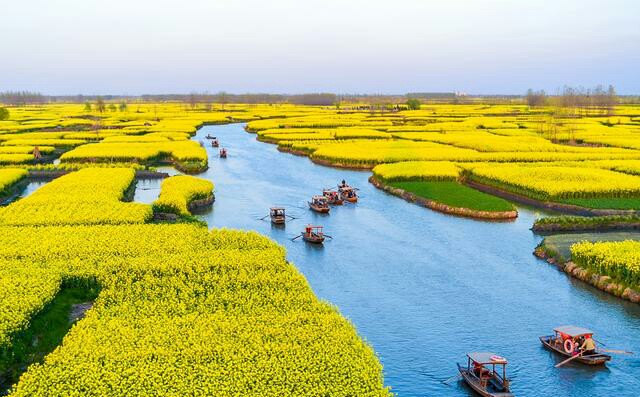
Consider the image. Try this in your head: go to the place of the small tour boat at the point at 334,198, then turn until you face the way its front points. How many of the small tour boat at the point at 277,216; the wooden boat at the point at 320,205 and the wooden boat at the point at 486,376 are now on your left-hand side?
0

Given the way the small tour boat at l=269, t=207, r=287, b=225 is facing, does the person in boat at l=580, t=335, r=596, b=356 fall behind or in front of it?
in front

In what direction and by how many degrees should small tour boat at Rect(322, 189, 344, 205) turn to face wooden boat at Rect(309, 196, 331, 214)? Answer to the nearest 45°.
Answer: approximately 45° to its right

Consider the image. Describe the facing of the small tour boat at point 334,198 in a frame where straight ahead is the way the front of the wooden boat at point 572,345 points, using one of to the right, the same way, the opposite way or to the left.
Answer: the opposite way

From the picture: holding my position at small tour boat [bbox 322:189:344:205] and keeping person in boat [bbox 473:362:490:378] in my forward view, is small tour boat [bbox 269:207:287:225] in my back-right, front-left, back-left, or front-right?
front-right

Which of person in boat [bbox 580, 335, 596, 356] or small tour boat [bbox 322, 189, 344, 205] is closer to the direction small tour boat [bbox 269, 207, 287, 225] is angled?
the person in boat

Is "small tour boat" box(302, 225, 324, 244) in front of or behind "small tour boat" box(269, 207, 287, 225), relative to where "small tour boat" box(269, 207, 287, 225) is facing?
in front

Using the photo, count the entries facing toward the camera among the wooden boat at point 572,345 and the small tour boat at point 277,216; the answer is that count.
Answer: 1

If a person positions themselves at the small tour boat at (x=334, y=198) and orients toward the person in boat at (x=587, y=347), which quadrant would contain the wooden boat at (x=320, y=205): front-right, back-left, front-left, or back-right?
front-right

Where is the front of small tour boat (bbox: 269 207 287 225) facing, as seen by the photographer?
facing the viewer

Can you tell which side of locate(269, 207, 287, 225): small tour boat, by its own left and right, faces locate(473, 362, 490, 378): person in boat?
front

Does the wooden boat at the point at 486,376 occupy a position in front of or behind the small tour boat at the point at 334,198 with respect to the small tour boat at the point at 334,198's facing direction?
in front

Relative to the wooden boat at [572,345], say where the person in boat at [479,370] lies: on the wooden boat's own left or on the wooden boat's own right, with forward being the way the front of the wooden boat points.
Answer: on the wooden boat's own left

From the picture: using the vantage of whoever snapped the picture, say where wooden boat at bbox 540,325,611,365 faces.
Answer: facing away from the viewer and to the left of the viewer

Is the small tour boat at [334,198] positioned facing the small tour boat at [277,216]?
no

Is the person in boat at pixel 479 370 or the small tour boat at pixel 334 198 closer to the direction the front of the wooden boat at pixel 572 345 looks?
the small tour boat

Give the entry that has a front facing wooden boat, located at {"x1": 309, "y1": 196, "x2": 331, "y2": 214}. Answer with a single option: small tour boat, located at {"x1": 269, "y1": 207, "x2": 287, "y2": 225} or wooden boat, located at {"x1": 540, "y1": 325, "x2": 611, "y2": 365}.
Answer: wooden boat, located at {"x1": 540, "y1": 325, "x2": 611, "y2": 365}

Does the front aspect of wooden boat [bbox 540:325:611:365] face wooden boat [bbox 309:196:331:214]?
yes
